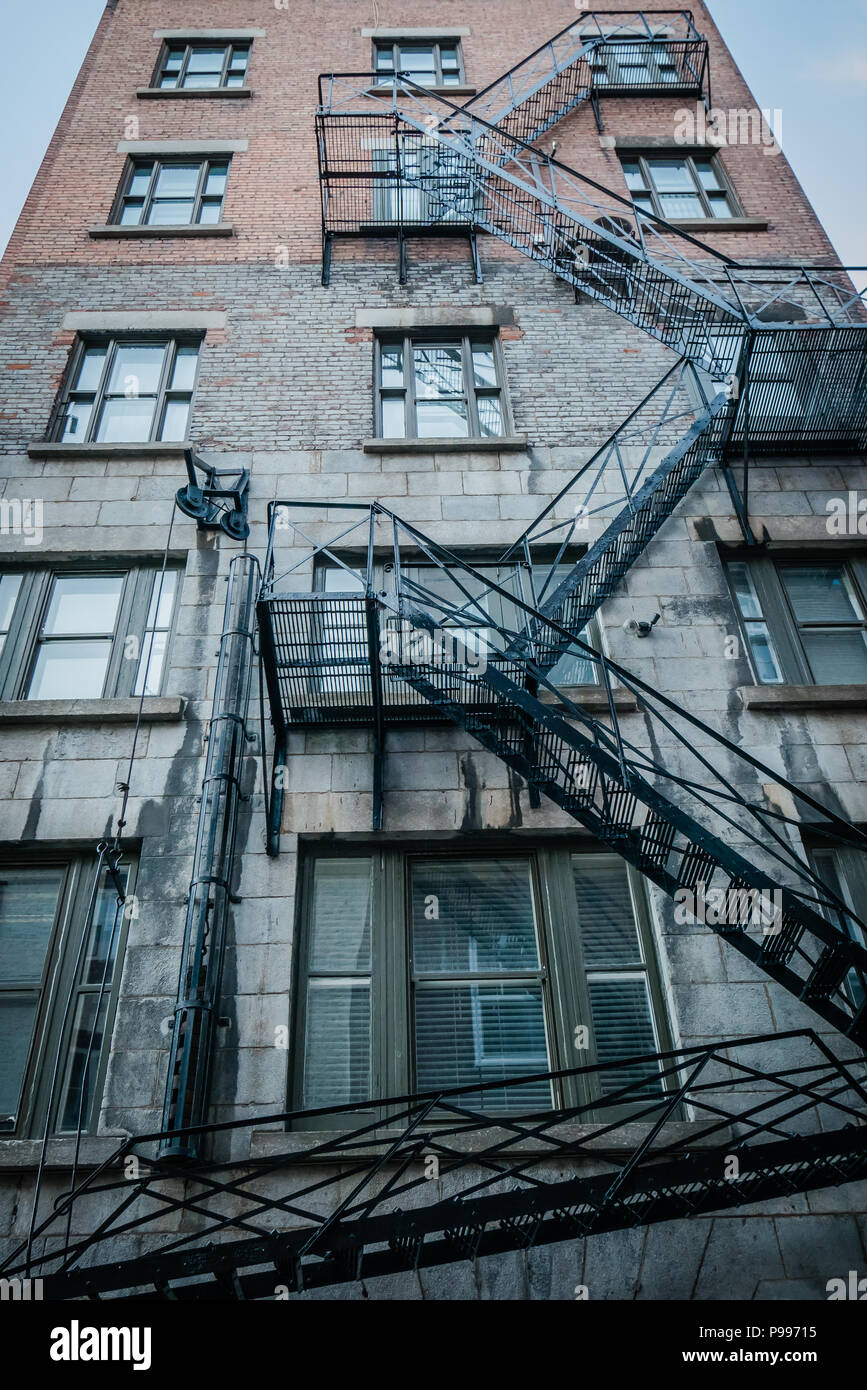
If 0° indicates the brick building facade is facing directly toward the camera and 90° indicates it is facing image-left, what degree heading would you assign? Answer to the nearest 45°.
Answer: approximately 0°
